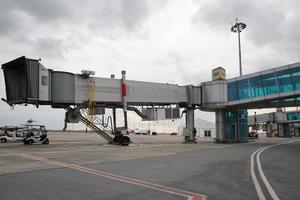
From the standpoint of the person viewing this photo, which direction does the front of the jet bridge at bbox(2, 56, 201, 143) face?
facing the viewer and to the left of the viewer
